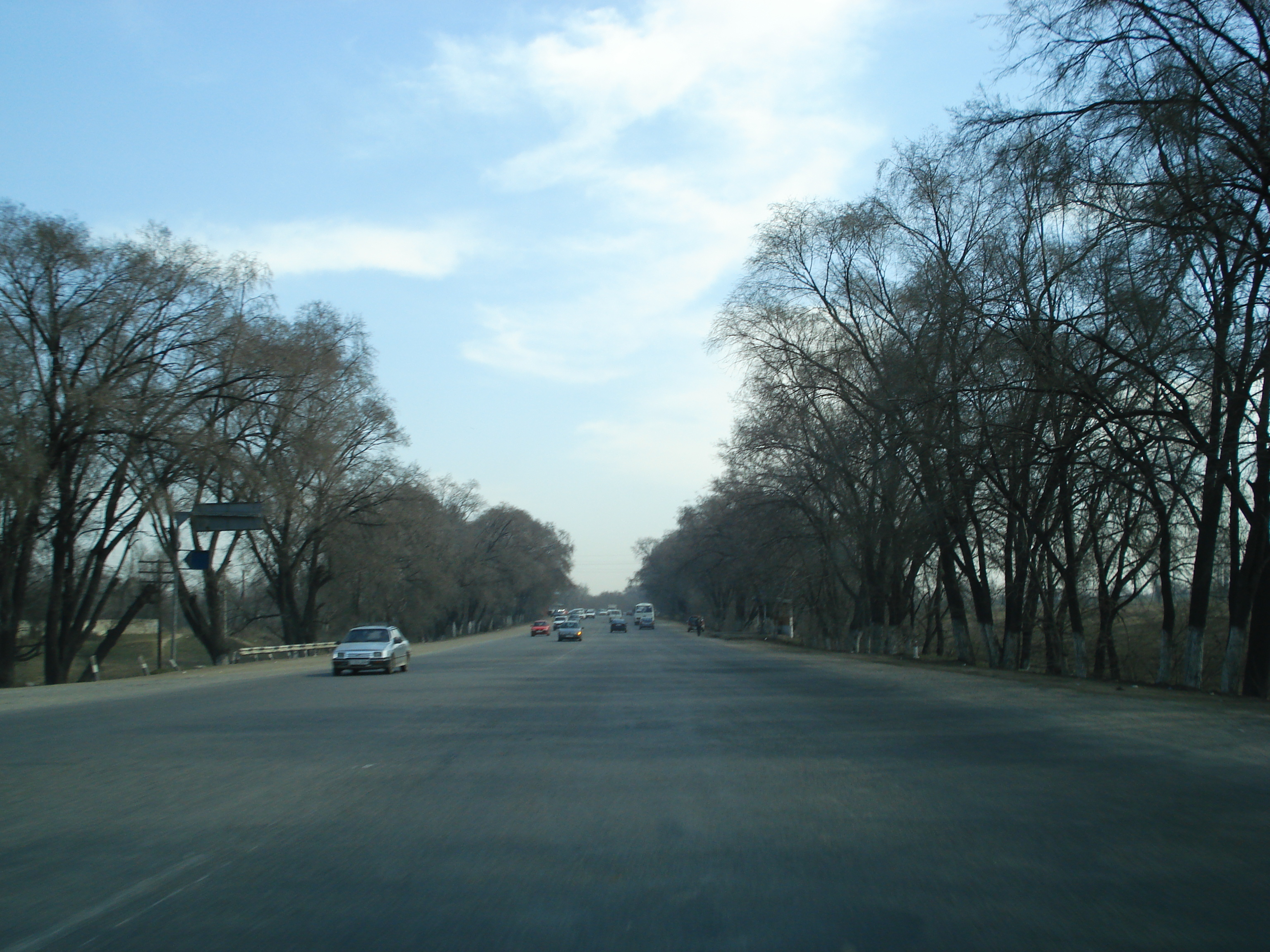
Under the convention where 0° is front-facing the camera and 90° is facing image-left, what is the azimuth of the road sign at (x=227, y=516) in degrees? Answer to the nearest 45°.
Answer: approximately 180°

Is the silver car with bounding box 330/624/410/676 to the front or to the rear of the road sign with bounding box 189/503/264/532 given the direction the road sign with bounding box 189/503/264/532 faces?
to the rear
